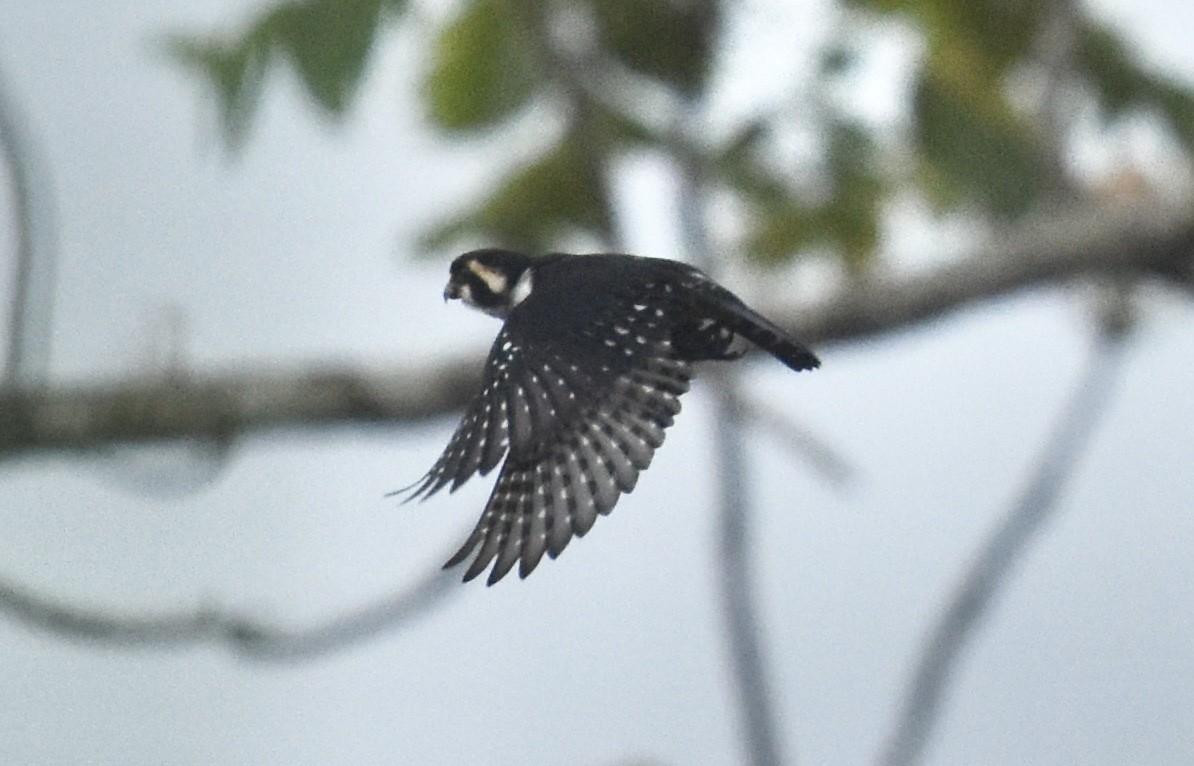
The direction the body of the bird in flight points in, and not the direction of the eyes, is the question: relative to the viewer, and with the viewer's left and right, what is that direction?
facing to the left of the viewer

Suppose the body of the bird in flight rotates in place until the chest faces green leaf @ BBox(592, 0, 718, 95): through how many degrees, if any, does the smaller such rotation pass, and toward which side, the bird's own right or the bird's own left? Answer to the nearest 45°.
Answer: approximately 90° to the bird's own right

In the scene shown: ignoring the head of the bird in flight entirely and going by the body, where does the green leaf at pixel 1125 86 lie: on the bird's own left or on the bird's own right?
on the bird's own right

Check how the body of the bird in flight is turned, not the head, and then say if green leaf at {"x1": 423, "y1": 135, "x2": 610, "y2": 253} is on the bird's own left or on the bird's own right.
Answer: on the bird's own right

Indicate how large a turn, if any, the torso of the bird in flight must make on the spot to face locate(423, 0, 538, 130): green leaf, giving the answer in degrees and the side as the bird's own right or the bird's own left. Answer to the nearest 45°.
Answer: approximately 90° to the bird's own right

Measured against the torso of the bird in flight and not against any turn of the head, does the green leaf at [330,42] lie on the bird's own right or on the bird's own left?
on the bird's own right
